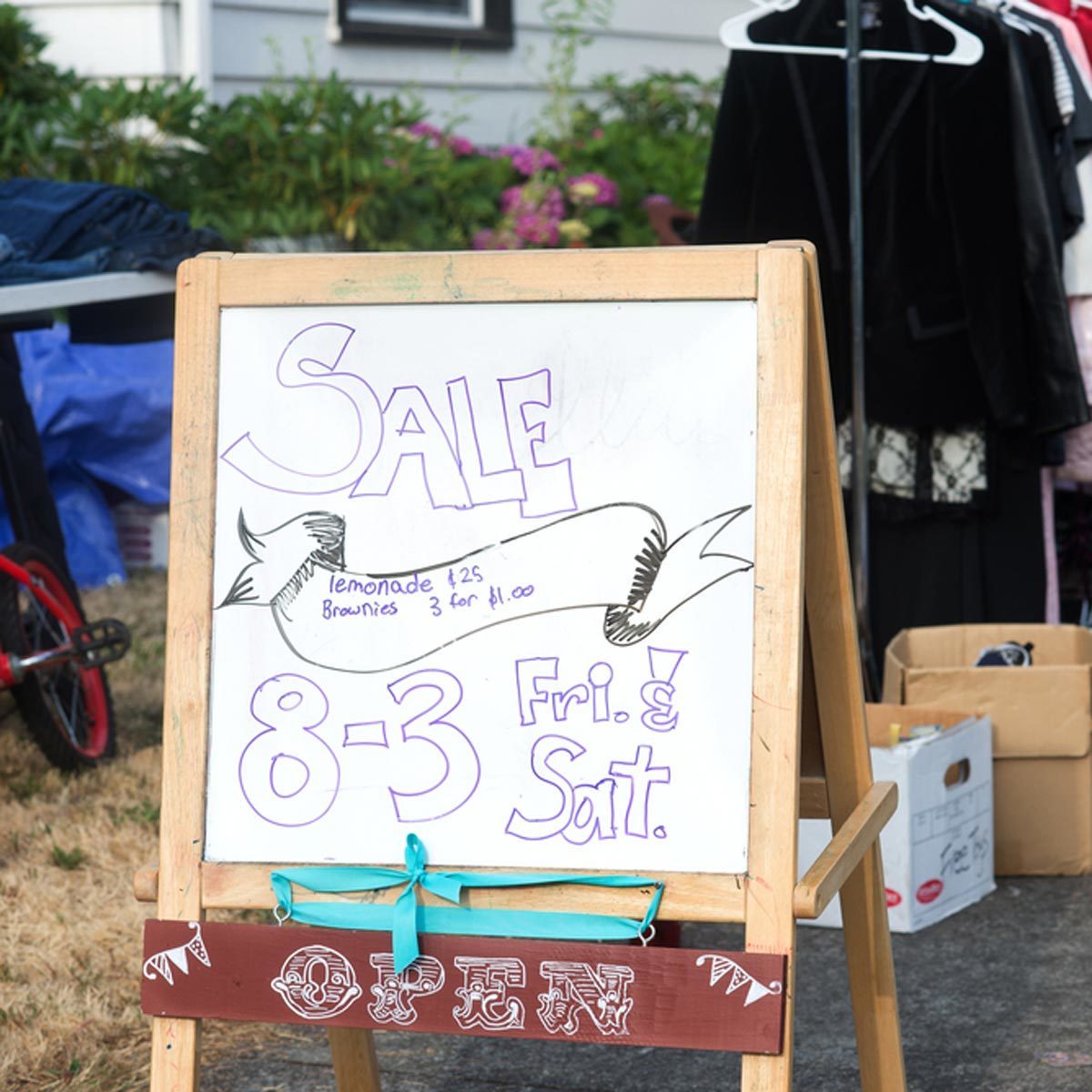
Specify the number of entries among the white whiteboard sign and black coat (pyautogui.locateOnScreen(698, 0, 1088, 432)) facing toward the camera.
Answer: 2

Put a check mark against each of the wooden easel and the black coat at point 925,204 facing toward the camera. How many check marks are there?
2

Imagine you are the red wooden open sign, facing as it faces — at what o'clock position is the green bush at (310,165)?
The green bush is roughly at 6 o'clock from the red wooden open sign.

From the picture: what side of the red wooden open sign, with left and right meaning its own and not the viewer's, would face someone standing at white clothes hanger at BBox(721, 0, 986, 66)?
back

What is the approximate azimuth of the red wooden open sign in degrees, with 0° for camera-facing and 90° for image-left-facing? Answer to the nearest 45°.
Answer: approximately 0°
